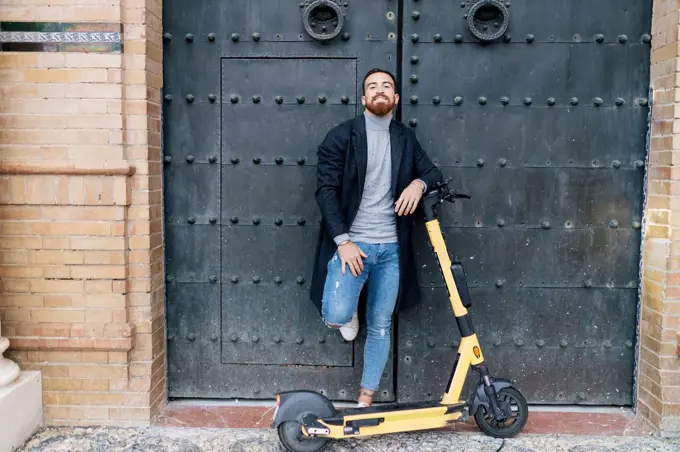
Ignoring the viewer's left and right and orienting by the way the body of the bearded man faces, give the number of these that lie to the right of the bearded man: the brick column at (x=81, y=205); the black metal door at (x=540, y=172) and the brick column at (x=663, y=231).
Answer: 1

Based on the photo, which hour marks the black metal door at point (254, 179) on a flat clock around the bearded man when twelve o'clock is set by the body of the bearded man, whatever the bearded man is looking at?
The black metal door is roughly at 4 o'clock from the bearded man.

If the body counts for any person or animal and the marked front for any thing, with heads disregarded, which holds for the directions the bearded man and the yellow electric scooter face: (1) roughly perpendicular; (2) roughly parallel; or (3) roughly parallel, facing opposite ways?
roughly perpendicular

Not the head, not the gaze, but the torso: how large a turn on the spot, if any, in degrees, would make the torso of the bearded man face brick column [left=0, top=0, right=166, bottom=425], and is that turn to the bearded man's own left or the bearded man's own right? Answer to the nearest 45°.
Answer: approximately 90° to the bearded man's own right

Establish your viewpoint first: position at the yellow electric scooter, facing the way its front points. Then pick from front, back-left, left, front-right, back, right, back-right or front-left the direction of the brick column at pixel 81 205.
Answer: back

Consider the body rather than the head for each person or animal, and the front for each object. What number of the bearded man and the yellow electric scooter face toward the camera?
1

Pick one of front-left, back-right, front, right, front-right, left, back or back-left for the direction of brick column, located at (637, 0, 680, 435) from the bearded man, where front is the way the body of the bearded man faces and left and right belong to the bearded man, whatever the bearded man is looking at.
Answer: left

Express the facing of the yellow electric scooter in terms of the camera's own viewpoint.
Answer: facing to the right of the viewer

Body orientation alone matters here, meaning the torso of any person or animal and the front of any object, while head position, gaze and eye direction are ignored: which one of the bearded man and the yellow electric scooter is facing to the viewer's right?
the yellow electric scooter

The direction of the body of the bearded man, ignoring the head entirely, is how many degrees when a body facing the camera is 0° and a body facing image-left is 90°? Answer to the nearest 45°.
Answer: approximately 0°
